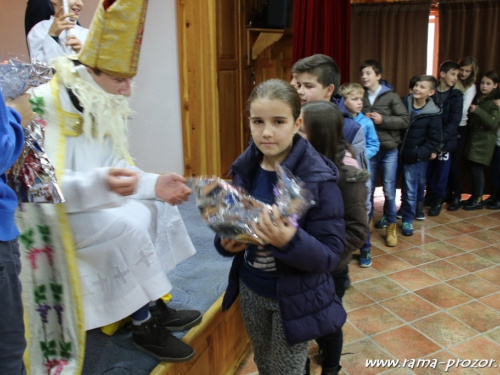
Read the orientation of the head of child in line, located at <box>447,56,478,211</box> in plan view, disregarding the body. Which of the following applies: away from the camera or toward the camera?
toward the camera

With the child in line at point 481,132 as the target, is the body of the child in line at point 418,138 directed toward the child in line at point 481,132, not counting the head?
no

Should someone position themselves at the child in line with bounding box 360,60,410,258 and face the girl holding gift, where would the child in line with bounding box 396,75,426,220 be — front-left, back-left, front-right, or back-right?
back-left

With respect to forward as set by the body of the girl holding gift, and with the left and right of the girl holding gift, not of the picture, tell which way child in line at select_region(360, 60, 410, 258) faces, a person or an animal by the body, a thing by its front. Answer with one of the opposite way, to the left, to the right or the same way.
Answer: the same way

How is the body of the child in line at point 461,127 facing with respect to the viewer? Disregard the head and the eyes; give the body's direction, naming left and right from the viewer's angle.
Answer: facing the viewer and to the left of the viewer

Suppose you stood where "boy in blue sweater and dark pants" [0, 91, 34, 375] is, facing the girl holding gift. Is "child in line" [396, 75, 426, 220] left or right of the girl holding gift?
left

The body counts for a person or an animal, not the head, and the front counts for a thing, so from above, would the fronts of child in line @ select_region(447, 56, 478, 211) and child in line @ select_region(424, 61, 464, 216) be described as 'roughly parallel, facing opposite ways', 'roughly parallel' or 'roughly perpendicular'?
roughly parallel

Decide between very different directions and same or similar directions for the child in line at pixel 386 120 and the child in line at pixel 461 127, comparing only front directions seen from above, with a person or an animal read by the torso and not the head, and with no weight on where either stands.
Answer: same or similar directions

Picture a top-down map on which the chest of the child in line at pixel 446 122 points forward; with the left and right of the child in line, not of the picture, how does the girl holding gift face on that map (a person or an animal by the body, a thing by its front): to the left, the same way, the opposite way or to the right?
the same way

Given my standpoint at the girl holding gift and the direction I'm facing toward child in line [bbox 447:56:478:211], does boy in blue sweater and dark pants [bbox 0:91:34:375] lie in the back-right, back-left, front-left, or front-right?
back-left

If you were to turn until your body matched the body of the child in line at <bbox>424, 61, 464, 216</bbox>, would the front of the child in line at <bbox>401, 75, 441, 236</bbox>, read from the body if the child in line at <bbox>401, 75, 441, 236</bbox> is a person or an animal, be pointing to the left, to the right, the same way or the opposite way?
the same way

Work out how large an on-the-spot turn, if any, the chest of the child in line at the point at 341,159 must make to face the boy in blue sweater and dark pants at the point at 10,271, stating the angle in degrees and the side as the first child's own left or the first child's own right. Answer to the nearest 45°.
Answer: approximately 45° to the first child's own left

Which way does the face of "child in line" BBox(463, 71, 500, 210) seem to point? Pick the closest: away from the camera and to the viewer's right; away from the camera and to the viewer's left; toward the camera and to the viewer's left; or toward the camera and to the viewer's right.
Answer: toward the camera and to the viewer's left

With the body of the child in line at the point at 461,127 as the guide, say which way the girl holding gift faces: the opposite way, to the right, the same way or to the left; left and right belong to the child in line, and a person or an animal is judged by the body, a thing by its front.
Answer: the same way

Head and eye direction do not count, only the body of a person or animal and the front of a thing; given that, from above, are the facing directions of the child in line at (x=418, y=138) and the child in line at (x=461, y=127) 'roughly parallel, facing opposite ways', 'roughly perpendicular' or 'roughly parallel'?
roughly parallel
